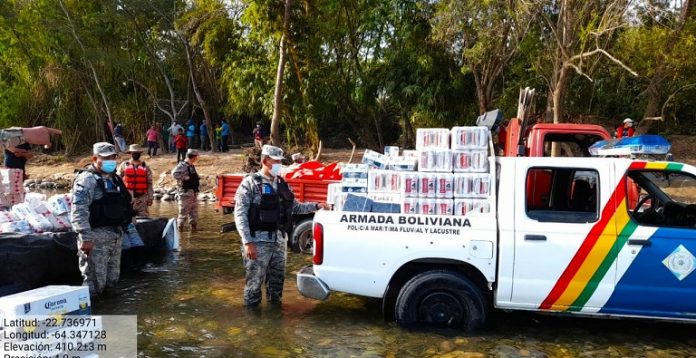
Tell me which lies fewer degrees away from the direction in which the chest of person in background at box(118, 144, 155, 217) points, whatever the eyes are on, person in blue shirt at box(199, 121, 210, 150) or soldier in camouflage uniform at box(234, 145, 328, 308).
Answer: the soldier in camouflage uniform

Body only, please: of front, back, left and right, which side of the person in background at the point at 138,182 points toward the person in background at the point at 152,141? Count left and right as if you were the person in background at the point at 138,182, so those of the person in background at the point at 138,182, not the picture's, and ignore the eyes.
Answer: back

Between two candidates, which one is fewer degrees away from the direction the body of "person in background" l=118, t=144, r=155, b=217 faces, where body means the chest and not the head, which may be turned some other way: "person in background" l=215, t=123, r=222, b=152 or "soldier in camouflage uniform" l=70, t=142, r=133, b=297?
the soldier in camouflage uniform

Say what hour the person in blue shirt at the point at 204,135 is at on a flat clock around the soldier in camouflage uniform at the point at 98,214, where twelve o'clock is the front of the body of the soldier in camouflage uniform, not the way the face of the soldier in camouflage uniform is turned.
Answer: The person in blue shirt is roughly at 8 o'clock from the soldier in camouflage uniform.

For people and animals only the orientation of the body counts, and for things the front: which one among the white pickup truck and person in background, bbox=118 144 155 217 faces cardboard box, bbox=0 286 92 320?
the person in background

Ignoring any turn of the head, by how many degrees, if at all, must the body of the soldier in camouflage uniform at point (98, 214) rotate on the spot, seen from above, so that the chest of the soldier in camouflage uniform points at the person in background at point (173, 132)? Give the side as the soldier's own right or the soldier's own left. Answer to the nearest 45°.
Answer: approximately 135° to the soldier's own left

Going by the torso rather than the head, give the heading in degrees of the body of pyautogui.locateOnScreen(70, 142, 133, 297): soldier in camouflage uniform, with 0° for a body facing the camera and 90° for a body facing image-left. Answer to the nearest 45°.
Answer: approximately 315°

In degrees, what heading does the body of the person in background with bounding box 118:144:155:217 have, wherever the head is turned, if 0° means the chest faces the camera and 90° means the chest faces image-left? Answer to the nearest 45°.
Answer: approximately 0°

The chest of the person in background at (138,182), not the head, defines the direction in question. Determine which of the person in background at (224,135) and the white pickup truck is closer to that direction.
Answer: the white pickup truck

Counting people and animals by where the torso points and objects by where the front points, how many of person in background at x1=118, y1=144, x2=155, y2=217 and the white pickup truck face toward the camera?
1

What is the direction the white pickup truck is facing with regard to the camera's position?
facing to the right of the viewer

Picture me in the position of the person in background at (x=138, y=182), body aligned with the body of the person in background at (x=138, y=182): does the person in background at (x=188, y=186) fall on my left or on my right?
on my left
